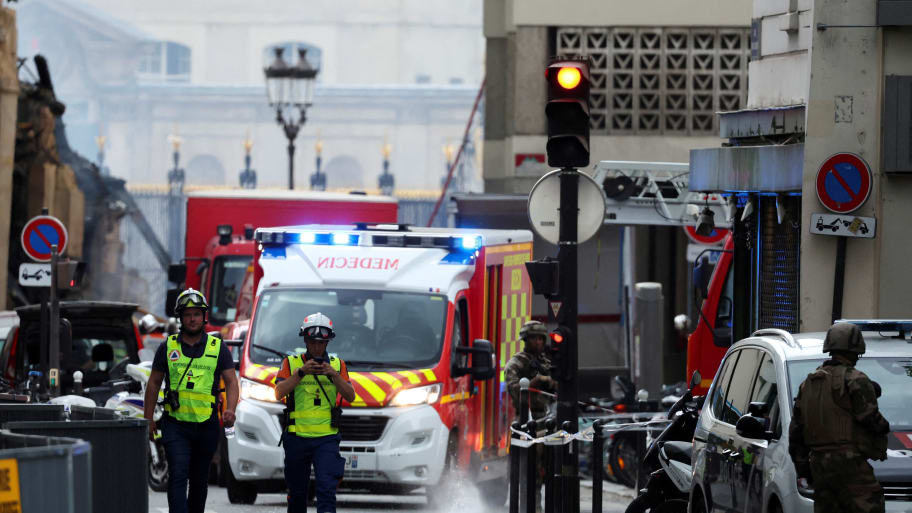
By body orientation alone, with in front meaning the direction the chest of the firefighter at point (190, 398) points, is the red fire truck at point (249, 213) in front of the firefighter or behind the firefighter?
behind

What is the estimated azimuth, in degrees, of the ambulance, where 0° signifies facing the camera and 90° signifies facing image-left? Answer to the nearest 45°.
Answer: approximately 0°

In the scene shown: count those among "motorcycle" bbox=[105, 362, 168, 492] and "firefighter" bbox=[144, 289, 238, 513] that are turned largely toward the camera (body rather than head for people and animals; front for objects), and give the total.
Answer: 2

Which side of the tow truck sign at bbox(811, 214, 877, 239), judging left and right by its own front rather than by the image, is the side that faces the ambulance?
right

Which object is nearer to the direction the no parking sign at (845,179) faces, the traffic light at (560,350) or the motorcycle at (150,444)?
the traffic light

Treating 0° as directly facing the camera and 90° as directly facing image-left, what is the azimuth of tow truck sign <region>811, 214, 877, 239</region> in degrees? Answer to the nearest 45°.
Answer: approximately 0°

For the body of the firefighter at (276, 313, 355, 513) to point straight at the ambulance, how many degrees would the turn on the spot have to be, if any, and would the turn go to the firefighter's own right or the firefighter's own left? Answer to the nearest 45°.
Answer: approximately 180°
